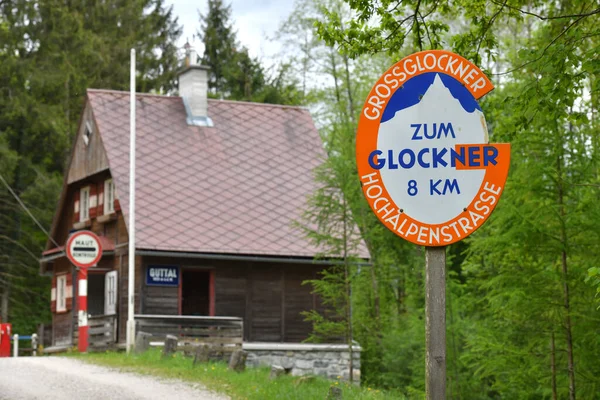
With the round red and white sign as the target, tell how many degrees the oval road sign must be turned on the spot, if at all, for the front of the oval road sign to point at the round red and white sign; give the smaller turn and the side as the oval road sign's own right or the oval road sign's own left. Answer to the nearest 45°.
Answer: approximately 135° to the oval road sign's own right

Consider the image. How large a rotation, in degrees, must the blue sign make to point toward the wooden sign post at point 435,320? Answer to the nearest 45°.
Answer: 0° — it already faces it

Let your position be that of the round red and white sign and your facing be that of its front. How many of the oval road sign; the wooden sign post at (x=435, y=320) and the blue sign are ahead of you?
2

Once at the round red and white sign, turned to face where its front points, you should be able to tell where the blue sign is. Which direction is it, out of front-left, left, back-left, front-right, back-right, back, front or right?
back-left

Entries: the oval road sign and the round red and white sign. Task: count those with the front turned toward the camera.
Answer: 2

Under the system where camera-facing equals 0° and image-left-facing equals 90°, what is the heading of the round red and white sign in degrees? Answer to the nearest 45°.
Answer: approximately 0°

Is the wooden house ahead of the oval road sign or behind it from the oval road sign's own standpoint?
behind

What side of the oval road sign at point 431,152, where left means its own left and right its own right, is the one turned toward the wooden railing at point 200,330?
back

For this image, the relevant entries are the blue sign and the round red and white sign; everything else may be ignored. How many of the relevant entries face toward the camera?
2
